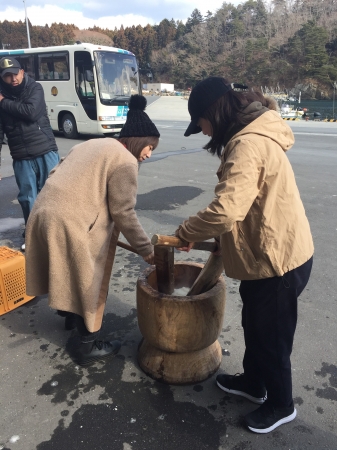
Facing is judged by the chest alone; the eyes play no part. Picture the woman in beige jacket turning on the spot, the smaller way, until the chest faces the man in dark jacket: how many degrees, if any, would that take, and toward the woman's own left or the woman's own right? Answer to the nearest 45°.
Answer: approximately 45° to the woman's own right

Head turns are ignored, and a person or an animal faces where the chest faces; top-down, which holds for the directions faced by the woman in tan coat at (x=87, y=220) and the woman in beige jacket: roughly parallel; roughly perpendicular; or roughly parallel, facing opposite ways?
roughly parallel, facing opposite ways

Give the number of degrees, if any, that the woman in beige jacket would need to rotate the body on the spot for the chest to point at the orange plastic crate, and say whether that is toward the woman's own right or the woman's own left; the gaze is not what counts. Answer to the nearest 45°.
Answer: approximately 45° to the woman's own right

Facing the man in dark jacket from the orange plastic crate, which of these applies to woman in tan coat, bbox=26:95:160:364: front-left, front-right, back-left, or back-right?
back-right

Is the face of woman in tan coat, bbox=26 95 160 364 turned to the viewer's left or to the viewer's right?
to the viewer's right

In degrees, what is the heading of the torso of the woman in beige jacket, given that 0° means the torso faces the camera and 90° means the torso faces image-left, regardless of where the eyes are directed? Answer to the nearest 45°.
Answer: approximately 90°

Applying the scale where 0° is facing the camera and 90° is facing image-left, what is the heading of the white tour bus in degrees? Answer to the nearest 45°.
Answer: approximately 315°

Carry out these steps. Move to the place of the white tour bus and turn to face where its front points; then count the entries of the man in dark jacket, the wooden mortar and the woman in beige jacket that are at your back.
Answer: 0

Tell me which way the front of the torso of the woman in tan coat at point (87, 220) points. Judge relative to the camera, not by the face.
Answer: to the viewer's right

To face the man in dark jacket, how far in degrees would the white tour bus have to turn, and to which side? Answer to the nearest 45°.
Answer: approximately 45° to its right

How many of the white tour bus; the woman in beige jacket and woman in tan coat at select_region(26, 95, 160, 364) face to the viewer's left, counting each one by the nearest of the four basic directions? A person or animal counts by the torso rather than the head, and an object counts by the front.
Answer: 1

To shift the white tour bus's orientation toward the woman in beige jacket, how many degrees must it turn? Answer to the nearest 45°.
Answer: approximately 45° to its right

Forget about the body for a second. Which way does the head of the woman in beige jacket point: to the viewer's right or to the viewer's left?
to the viewer's left

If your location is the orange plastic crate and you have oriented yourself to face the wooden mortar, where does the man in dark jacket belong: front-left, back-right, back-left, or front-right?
back-left

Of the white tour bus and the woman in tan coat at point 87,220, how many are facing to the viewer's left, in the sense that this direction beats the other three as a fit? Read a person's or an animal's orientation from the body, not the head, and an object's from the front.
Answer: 0

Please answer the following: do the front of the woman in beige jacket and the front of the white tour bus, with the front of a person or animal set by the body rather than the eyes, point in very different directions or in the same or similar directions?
very different directions
